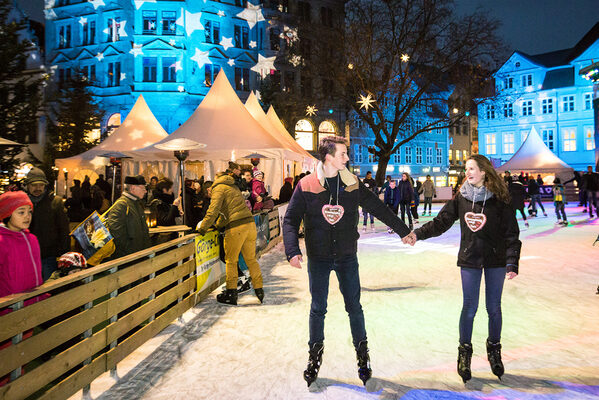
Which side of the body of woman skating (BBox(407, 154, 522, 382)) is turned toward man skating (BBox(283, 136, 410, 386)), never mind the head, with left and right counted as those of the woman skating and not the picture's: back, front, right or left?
right

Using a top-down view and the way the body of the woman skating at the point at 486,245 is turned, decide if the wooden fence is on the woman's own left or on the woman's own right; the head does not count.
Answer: on the woman's own right

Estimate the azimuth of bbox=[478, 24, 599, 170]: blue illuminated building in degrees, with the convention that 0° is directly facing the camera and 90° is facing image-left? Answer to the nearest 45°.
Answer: approximately 45°

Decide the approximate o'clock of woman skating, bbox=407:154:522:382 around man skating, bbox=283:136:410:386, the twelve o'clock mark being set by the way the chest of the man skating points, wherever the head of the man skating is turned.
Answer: The woman skating is roughly at 9 o'clock from the man skating.

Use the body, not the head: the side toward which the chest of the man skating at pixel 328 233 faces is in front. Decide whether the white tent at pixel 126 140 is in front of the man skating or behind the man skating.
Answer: behind
